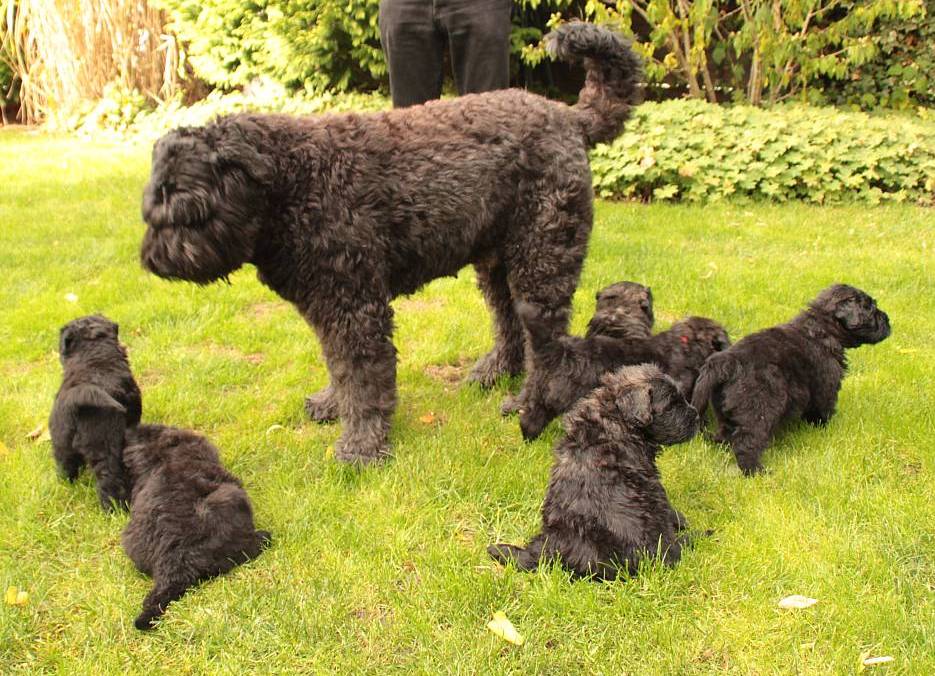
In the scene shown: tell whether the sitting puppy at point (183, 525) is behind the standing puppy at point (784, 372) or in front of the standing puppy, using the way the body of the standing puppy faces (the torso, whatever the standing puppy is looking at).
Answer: behind

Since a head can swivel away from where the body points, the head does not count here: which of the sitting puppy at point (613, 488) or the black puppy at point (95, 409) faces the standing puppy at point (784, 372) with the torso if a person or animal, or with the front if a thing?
the sitting puppy

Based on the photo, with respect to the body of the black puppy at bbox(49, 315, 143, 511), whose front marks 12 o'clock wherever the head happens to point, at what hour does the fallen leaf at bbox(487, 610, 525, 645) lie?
The fallen leaf is roughly at 5 o'clock from the black puppy.

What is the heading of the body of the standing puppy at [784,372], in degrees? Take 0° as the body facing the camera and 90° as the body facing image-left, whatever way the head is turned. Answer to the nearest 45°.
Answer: approximately 225°

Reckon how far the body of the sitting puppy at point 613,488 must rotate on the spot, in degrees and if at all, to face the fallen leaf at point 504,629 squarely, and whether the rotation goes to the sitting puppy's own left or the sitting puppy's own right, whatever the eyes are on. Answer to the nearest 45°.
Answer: approximately 180°

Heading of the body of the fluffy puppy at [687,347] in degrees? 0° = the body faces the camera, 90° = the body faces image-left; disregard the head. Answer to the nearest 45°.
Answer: approximately 270°

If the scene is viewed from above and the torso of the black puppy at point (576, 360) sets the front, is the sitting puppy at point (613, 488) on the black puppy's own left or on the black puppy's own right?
on the black puppy's own right

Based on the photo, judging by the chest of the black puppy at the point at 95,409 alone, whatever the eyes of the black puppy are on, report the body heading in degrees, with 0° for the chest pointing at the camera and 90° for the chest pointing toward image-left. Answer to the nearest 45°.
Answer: approximately 180°

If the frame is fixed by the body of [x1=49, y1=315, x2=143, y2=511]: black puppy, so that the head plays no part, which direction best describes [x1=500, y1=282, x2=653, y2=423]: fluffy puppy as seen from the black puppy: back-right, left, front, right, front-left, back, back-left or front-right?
right

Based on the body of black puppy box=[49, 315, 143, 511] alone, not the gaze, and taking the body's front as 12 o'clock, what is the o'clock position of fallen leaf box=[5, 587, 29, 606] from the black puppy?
The fallen leaf is roughly at 7 o'clock from the black puppy.

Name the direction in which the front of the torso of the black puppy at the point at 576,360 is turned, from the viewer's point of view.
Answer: to the viewer's right

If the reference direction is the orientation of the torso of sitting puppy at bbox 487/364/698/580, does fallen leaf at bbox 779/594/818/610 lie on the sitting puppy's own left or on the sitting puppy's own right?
on the sitting puppy's own right

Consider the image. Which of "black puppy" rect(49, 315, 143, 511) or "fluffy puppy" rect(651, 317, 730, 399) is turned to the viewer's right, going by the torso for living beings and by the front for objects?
the fluffy puppy

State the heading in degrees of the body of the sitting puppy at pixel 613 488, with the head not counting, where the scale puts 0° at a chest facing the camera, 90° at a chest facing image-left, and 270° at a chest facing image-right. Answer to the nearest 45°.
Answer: approximately 225°
